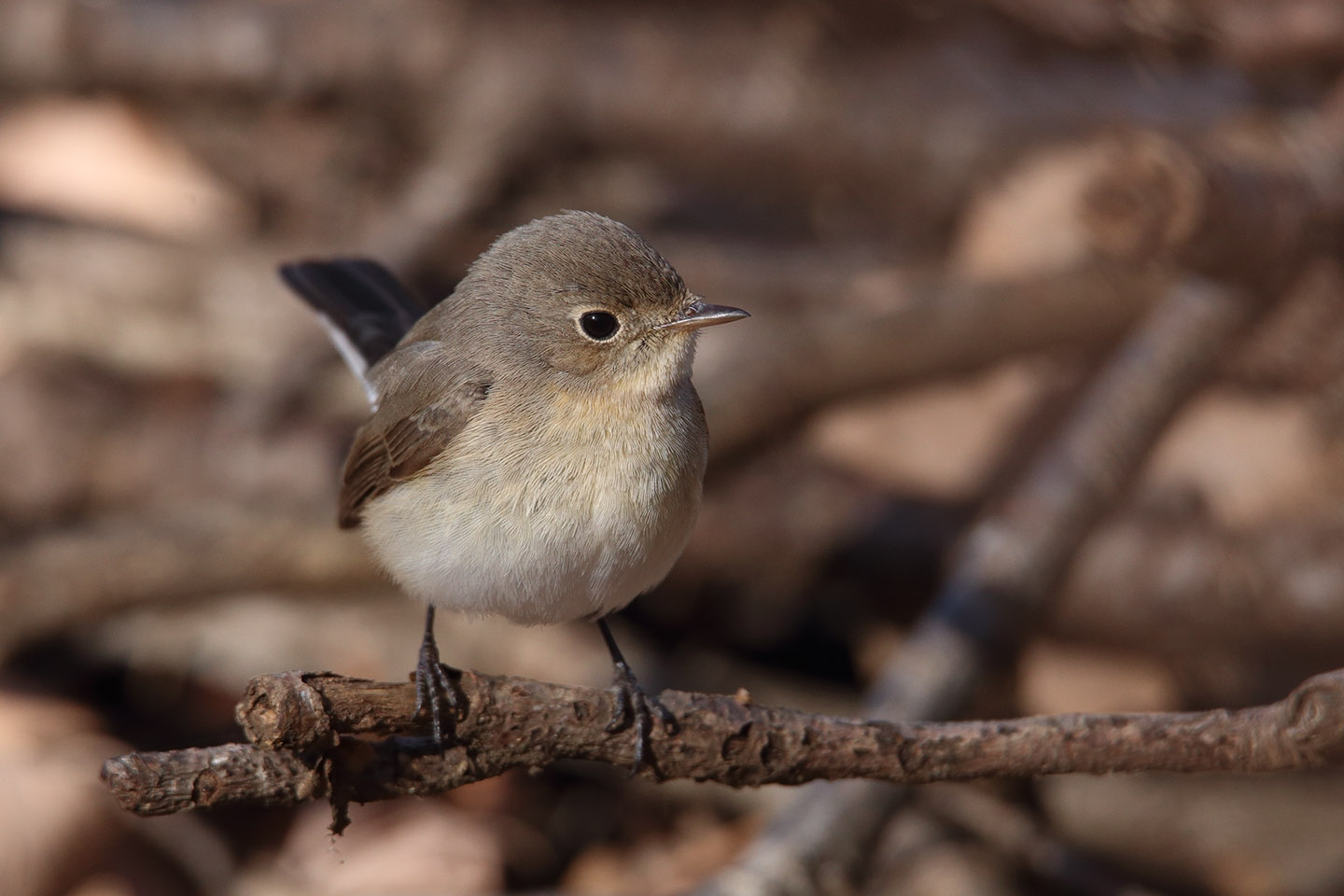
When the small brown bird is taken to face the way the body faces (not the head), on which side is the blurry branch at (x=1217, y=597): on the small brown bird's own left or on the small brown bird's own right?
on the small brown bird's own left

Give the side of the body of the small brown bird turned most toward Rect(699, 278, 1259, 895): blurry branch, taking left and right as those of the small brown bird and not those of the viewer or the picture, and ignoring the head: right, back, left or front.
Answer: left

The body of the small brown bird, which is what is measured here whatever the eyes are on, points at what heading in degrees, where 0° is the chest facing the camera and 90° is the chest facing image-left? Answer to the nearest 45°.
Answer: approximately 315°

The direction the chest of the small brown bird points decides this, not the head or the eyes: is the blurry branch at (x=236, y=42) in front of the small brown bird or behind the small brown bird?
behind

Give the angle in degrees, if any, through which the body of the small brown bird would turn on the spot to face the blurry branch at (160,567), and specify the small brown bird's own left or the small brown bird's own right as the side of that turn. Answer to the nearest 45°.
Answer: approximately 180°

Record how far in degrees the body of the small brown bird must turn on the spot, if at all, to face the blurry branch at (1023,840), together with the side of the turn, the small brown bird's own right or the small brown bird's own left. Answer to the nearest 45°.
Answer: approximately 90° to the small brown bird's own left
